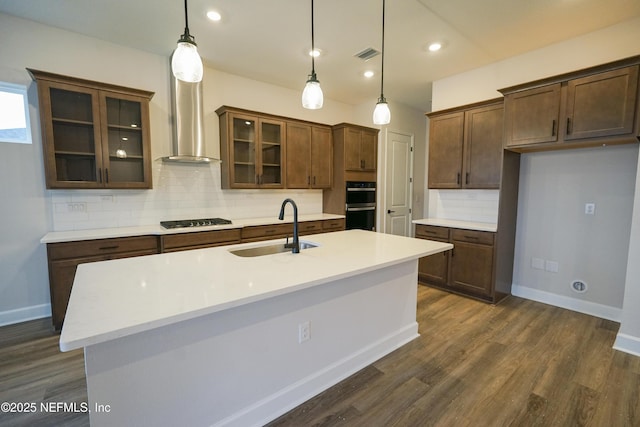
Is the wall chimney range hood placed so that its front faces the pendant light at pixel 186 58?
yes

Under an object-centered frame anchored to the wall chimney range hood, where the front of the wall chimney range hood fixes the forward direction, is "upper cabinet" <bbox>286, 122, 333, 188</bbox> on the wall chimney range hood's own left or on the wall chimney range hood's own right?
on the wall chimney range hood's own left

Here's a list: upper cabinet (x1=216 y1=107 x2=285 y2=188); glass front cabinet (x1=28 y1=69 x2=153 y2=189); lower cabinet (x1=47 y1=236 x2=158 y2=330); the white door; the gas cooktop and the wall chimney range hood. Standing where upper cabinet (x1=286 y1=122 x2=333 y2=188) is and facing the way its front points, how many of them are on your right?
5

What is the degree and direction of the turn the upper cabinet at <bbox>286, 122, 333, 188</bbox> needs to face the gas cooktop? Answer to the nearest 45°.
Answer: approximately 90° to its right

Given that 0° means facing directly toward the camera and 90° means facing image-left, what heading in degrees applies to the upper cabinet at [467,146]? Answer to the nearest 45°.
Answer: approximately 45°

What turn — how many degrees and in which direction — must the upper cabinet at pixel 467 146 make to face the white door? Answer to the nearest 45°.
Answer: approximately 90° to its right
